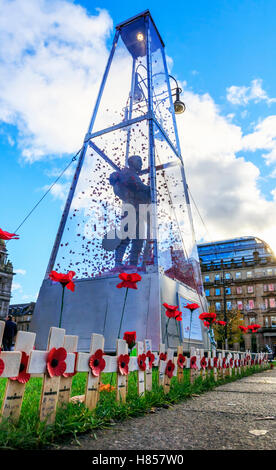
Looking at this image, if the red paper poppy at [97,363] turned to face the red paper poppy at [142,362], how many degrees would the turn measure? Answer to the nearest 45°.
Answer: approximately 135° to its left

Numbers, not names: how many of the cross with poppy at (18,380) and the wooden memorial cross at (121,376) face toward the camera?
2

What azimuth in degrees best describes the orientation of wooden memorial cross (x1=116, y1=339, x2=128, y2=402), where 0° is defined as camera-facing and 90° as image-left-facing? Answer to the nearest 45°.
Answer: approximately 0°

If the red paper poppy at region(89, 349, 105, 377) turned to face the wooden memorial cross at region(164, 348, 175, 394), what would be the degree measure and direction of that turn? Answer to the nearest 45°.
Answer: approximately 135° to its left

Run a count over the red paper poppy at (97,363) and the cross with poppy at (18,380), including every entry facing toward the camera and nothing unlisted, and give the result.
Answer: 2

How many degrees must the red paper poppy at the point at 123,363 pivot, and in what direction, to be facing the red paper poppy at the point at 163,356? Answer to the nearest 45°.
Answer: approximately 135° to its left

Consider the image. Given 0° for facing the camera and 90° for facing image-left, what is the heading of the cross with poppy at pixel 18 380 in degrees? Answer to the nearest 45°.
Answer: approximately 0°

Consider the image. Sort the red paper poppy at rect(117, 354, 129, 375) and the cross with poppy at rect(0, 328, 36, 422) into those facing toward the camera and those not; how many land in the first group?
2

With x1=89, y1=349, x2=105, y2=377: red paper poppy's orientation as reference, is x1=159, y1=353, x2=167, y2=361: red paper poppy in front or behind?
behind
